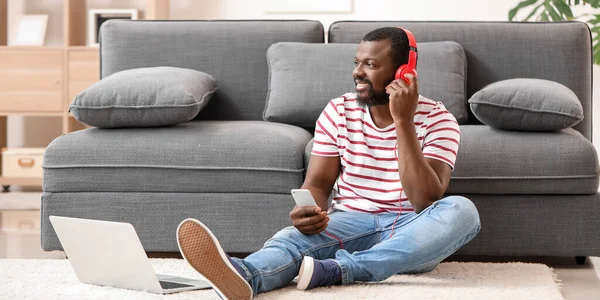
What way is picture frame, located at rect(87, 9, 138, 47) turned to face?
toward the camera

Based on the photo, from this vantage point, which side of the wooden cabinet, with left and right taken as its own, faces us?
front

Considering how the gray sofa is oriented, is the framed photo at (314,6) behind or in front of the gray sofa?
behind

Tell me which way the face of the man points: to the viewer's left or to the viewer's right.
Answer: to the viewer's left

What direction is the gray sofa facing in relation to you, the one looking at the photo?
facing the viewer

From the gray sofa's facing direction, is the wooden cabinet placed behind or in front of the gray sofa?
behind

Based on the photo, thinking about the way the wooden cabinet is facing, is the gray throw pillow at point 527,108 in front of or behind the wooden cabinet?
in front

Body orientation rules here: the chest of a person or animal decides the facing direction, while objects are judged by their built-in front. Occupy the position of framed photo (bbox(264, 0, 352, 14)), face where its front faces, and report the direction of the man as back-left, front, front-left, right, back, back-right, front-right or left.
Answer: front

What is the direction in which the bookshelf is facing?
toward the camera

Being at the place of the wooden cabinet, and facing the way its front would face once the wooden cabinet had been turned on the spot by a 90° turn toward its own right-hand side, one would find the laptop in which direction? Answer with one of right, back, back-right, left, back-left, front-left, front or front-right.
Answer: left

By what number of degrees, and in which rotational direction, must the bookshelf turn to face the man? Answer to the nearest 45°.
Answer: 0° — it already faces them

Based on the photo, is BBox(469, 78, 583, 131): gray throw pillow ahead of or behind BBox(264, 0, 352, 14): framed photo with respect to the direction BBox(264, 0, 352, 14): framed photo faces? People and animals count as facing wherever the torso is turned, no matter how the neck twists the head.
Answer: ahead
